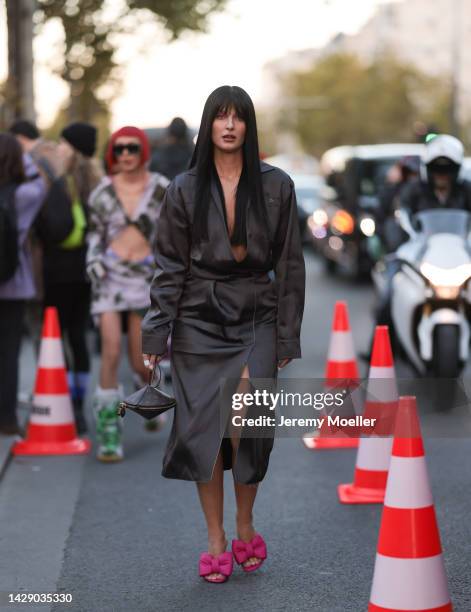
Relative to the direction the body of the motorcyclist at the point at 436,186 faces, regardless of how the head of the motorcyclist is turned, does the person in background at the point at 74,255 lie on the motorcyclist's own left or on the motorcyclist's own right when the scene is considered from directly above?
on the motorcyclist's own right

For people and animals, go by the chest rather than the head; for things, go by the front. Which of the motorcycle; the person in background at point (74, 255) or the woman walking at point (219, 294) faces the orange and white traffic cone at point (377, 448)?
the motorcycle

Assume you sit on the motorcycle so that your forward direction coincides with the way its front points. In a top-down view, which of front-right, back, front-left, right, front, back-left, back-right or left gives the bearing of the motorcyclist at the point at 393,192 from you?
back

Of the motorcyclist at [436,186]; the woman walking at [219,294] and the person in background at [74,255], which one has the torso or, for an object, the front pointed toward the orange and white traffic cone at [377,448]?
the motorcyclist
